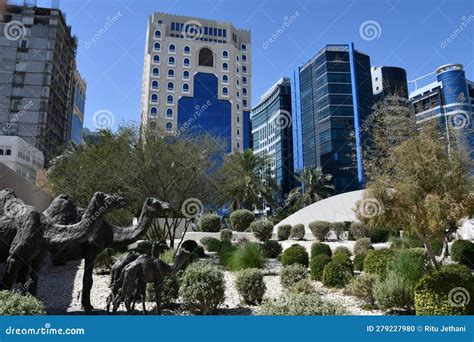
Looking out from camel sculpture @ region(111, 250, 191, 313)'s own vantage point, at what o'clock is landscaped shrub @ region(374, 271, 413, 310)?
The landscaped shrub is roughly at 12 o'clock from the camel sculpture.

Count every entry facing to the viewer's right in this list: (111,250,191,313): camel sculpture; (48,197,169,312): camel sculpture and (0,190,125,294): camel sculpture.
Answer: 3

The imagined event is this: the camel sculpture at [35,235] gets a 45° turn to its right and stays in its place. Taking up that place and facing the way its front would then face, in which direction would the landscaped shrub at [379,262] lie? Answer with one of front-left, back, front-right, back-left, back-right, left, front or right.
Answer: front-left

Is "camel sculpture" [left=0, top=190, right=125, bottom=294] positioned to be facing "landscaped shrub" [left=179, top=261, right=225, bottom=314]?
yes

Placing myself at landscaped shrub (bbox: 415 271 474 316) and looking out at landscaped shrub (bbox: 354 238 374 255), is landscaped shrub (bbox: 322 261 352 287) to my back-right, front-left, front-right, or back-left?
front-left

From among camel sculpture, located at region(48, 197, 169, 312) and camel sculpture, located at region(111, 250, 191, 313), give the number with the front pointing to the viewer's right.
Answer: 2

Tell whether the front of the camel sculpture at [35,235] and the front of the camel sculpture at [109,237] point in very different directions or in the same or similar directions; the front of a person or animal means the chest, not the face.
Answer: same or similar directions

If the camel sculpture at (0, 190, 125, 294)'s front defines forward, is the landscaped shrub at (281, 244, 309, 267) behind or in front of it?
in front

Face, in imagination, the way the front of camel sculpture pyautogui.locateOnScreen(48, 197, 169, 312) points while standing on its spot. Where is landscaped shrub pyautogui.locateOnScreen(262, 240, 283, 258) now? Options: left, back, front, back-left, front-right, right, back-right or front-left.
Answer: front-left

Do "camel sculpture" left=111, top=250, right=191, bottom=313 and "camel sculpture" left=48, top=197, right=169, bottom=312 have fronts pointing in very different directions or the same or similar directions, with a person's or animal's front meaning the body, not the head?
same or similar directions

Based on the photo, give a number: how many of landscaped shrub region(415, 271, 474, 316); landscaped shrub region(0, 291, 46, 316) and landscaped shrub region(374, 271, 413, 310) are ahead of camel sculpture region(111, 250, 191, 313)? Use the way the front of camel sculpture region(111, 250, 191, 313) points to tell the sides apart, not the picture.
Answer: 2

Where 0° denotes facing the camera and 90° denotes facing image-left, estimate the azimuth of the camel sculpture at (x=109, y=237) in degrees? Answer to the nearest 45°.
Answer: approximately 270°

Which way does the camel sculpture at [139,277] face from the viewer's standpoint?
to the viewer's right

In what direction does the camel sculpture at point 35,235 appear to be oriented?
to the viewer's right

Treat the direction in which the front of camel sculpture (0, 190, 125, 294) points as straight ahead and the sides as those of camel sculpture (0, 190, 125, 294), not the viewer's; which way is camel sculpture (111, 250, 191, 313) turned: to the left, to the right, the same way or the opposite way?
the same way
